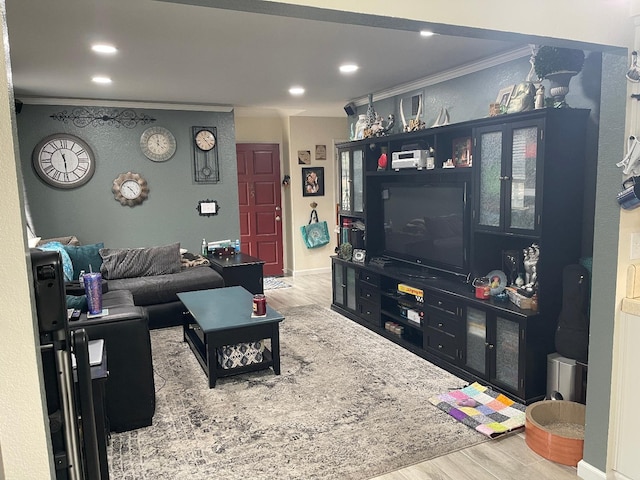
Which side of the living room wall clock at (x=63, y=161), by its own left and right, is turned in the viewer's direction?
front

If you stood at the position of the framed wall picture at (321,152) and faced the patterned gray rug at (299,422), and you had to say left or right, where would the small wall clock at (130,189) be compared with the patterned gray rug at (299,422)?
right

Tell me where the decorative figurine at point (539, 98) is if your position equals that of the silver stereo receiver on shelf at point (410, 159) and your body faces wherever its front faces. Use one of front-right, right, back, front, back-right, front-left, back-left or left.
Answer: left

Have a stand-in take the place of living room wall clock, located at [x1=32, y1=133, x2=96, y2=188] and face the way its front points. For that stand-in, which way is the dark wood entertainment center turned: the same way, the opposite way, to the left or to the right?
to the right

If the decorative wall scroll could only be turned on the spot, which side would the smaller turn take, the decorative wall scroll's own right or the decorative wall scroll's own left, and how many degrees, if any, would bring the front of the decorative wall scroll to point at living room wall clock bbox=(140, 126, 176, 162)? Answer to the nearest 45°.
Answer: approximately 90° to the decorative wall scroll's own left

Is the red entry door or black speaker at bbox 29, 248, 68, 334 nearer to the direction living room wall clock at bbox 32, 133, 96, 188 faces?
the black speaker

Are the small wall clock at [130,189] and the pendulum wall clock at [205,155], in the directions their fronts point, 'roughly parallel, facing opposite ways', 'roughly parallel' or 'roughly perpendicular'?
roughly parallel

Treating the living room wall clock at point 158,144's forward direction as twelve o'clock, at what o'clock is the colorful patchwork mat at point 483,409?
The colorful patchwork mat is roughly at 11 o'clock from the living room wall clock.

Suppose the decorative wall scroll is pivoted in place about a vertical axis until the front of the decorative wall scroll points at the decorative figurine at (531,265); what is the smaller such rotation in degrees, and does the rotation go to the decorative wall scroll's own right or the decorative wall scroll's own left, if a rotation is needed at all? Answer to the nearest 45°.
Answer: approximately 45° to the decorative wall scroll's own left

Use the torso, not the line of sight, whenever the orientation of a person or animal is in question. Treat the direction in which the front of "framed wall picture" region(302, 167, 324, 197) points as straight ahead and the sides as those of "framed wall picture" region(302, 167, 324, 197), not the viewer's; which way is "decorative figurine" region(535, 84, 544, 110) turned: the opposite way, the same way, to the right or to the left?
to the right

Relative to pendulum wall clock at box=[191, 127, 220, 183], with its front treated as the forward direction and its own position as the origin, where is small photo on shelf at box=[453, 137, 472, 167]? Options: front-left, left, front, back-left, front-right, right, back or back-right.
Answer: front-left

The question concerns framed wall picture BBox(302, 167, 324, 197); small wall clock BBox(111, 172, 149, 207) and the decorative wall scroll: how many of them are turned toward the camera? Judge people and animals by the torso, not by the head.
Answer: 3

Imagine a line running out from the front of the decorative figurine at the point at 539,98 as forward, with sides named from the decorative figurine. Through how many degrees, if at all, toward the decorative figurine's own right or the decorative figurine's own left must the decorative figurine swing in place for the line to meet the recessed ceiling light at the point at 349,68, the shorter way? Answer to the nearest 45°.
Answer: approximately 45° to the decorative figurine's own right

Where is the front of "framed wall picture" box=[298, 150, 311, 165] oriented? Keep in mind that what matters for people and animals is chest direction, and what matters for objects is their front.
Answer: toward the camera

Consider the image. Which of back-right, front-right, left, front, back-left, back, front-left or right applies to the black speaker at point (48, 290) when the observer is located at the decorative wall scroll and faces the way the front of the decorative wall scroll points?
front

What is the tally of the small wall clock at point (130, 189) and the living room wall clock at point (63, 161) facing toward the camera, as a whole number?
2

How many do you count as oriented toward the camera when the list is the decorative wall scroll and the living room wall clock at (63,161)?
2

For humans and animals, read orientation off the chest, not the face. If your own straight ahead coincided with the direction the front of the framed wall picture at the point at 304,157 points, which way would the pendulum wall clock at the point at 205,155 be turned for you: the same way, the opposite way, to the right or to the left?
the same way

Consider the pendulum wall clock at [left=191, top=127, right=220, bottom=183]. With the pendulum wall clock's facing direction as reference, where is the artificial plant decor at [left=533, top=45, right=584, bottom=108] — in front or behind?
in front

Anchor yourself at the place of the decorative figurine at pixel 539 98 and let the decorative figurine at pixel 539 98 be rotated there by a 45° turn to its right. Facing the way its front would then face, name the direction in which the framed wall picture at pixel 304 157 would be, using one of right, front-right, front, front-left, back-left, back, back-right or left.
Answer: front-right

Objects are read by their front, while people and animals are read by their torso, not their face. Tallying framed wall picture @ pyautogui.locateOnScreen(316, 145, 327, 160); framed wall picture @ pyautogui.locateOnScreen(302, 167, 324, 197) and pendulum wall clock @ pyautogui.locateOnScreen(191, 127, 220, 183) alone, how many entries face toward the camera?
3
